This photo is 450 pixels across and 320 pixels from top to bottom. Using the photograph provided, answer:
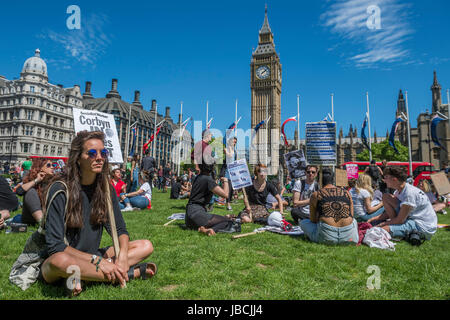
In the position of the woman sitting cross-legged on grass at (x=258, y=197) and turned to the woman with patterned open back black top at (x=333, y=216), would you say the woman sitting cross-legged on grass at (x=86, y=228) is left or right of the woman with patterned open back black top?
right

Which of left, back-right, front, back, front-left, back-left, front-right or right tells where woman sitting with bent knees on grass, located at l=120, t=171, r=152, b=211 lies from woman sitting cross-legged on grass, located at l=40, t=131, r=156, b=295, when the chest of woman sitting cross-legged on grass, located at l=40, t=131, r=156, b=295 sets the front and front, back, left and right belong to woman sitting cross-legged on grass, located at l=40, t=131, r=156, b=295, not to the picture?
back-left

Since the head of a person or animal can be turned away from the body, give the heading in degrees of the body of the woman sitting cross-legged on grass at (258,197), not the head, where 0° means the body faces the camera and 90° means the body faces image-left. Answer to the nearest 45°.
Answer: approximately 0°

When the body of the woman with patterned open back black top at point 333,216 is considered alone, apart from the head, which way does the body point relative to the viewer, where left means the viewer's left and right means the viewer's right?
facing away from the viewer

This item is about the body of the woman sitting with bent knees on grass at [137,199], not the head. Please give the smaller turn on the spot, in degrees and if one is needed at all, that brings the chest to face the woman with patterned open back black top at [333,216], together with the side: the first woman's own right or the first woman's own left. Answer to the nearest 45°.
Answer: approximately 135° to the first woman's own left

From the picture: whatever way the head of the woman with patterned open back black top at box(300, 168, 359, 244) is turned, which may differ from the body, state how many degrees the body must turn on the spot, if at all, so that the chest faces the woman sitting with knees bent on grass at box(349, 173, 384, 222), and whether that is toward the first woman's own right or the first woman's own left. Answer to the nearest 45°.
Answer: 0° — they already face them

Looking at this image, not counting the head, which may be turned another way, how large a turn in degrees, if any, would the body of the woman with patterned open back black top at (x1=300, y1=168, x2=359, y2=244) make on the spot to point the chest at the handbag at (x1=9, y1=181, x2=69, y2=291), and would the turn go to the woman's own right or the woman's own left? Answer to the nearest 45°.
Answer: approximately 135° to the woman's own left
